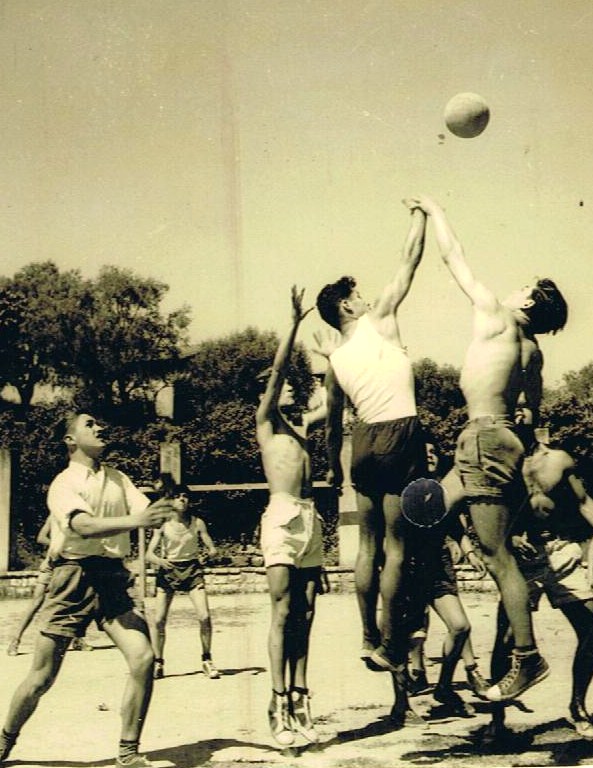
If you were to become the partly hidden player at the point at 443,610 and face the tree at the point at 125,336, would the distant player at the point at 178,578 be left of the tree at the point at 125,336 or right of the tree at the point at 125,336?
left

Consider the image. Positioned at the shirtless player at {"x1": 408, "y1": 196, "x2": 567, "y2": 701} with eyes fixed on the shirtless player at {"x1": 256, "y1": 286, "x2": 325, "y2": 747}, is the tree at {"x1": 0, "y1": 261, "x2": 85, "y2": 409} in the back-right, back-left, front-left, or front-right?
front-right

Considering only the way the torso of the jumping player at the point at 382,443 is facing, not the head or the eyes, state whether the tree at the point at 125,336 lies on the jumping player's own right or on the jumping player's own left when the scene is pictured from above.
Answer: on the jumping player's own left

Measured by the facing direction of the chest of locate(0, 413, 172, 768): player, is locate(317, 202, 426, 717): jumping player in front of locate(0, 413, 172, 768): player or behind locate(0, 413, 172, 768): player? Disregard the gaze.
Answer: in front

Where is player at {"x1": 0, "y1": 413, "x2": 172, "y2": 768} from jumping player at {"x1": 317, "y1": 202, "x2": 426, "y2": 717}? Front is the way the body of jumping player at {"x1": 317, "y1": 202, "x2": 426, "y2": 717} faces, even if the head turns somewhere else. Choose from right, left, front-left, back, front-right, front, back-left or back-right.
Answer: back-left

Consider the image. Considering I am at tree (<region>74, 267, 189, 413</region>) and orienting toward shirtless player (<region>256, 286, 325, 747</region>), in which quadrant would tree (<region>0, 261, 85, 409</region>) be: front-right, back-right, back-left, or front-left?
back-right

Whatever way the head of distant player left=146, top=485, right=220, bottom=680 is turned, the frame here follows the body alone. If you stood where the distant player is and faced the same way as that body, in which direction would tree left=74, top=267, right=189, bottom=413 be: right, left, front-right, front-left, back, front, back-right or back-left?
back

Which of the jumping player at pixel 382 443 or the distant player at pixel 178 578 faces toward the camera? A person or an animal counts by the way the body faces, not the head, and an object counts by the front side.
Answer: the distant player

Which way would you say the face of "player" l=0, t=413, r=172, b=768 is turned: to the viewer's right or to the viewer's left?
to the viewer's right

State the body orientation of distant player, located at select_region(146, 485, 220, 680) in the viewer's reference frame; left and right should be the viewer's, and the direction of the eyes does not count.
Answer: facing the viewer

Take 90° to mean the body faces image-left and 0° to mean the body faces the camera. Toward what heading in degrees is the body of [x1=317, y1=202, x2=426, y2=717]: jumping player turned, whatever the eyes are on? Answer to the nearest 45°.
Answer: approximately 225°
